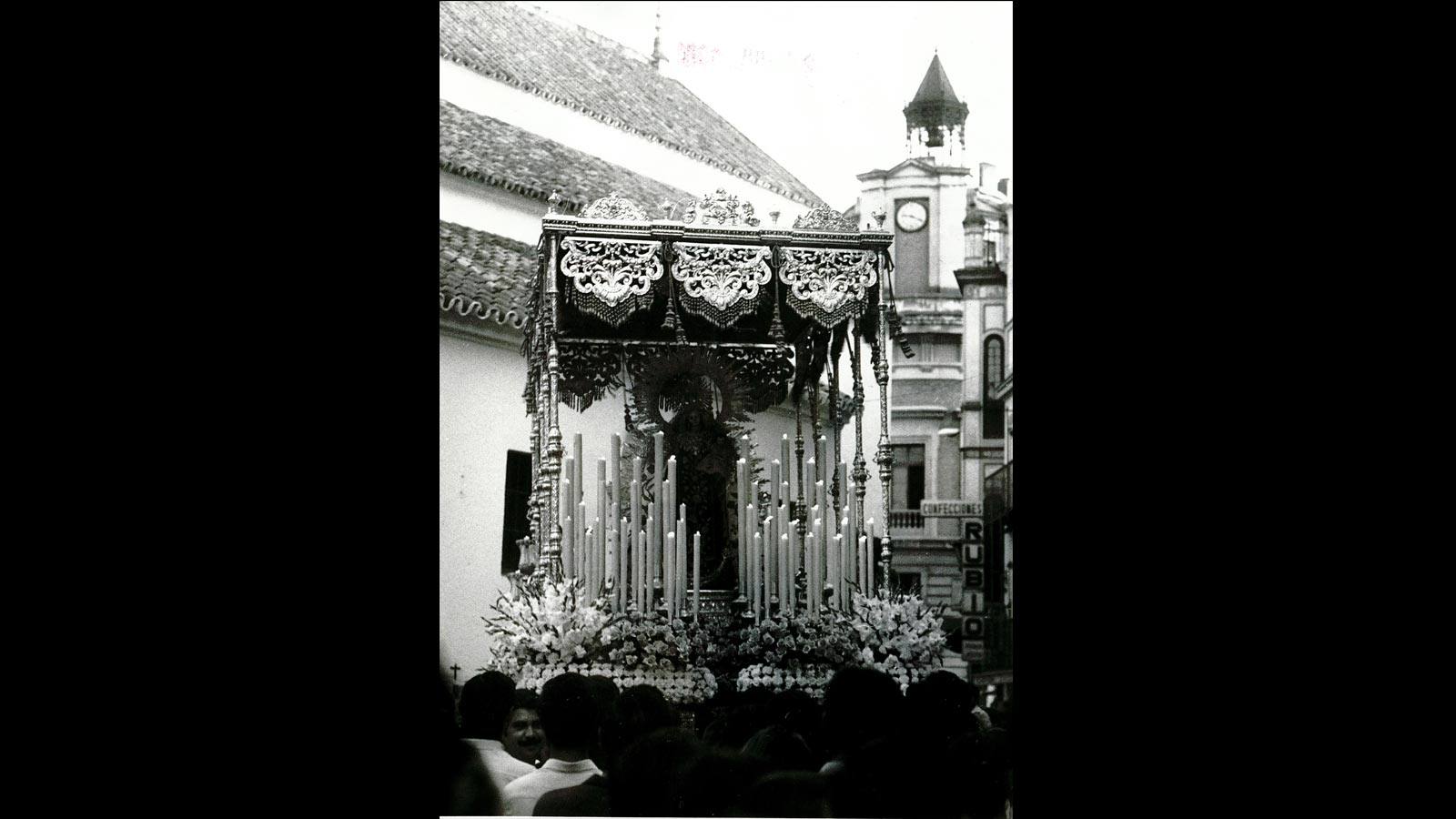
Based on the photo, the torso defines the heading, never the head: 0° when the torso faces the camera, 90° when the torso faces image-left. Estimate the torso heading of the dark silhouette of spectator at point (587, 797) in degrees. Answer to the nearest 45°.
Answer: approximately 180°

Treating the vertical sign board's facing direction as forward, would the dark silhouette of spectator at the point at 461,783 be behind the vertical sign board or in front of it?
in front

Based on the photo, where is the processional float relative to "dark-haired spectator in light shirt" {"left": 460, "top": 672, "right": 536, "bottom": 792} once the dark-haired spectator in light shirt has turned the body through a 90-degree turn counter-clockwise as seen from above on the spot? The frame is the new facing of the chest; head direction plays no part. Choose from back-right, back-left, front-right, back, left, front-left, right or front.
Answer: back-right

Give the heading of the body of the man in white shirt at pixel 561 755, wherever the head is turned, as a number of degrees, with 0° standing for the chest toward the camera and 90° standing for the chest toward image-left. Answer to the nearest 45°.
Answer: approximately 180°

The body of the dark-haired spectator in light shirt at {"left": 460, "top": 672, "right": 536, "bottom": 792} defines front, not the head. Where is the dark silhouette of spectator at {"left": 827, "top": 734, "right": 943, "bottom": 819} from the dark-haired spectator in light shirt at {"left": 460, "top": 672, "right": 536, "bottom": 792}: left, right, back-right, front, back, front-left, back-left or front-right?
back-right

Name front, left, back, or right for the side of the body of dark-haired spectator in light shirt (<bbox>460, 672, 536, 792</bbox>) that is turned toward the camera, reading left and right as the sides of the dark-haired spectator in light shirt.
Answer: back

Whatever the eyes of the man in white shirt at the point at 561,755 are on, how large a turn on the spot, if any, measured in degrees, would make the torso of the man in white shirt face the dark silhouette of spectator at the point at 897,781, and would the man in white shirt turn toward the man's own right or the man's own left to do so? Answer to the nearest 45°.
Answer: approximately 90° to the man's own right

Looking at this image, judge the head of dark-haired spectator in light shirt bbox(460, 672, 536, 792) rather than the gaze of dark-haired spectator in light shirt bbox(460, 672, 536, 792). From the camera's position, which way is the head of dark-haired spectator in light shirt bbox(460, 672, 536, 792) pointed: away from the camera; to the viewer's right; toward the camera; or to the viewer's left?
away from the camera

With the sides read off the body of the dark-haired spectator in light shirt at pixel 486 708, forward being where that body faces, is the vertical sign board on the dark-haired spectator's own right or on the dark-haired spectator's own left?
on the dark-haired spectator's own right

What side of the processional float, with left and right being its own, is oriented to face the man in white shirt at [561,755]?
front

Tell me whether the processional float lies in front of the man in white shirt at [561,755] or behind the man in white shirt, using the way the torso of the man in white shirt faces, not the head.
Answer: in front

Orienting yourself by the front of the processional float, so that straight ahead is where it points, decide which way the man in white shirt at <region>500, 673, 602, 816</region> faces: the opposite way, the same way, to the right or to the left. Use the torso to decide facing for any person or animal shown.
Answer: the opposite way

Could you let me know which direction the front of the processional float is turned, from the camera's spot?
facing the viewer

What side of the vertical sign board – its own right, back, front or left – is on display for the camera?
front
